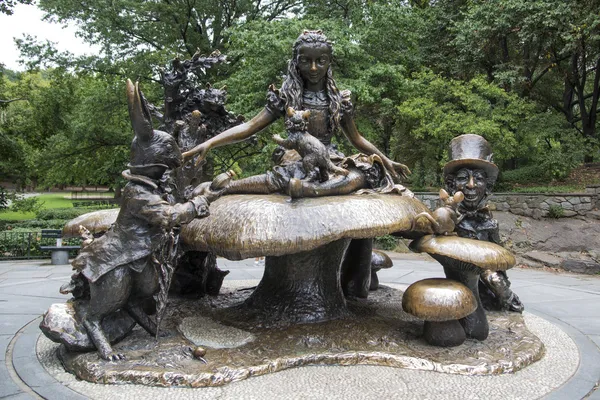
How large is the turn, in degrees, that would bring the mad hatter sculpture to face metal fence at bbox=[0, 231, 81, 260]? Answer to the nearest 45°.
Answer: approximately 90° to its right

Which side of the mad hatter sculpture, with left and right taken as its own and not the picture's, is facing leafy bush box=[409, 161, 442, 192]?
back

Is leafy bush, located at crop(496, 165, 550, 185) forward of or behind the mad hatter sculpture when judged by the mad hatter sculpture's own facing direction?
behind

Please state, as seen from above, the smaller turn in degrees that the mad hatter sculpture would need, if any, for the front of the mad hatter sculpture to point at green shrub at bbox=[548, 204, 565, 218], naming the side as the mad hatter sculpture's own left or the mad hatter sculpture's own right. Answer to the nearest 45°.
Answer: approximately 180°

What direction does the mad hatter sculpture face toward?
toward the camera

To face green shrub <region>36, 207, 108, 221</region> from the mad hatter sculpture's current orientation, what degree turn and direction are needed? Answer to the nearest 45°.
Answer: approximately 135° to its right

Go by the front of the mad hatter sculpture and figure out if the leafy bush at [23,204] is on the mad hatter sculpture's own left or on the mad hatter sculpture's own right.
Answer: on the mad hatter sculpture's own right
